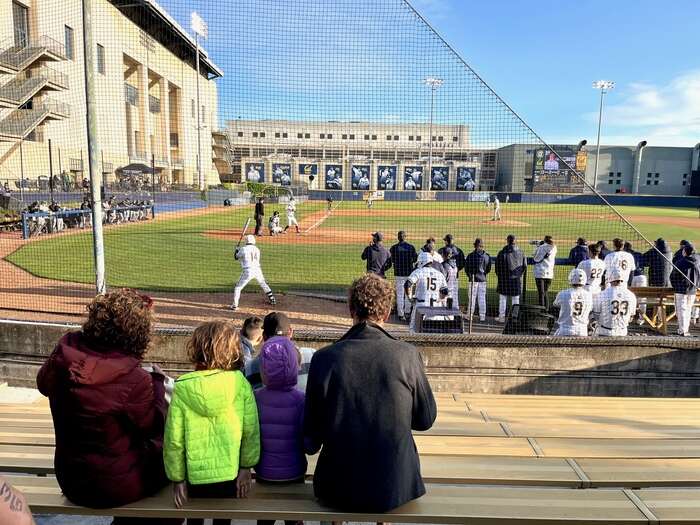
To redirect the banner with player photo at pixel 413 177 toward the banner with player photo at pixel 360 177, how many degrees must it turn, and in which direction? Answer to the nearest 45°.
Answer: approximately 135° to its right

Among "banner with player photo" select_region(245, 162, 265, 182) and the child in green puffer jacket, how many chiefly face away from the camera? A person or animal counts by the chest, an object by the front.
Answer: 1

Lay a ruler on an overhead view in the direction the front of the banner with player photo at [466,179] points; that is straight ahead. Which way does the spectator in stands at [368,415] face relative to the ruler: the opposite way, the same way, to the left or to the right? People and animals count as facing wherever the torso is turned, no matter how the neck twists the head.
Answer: the opposite way

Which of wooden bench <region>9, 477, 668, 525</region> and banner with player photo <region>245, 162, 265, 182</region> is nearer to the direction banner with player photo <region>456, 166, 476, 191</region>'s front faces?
the wooden bench

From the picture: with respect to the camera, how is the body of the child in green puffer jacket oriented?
away from the camera

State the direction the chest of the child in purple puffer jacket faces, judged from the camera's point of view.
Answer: away from the camera

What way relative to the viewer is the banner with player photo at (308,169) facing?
toward the camera

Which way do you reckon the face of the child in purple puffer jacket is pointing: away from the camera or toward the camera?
away from the camera

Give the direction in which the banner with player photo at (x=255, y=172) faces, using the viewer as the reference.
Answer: facing the viewer

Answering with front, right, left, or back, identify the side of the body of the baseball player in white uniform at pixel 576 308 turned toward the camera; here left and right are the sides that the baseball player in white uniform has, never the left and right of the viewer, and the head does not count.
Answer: back

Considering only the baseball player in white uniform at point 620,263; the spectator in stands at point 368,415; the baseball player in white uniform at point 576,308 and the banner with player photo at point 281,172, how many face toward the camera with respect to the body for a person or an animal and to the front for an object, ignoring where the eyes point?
1

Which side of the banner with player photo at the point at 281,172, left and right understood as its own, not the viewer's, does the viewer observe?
front

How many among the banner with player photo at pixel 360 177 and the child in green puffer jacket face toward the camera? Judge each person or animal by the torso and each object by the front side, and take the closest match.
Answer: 1

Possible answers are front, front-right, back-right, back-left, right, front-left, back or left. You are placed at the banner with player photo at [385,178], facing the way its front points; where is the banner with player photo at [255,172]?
front-right

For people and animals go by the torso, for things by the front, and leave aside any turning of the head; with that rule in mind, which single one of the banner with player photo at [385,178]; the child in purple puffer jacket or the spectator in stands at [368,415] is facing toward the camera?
the banner with player photo

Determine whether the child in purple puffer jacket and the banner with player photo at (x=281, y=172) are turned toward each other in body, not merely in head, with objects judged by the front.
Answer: yes
